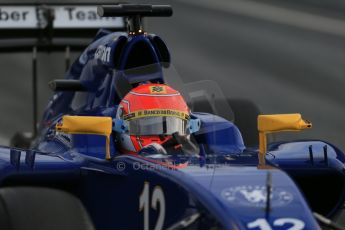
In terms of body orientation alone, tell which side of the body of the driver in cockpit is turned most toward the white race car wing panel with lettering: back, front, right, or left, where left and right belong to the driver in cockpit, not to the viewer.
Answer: back

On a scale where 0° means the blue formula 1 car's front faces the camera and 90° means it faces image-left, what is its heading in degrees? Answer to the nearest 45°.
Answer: approximately 315°

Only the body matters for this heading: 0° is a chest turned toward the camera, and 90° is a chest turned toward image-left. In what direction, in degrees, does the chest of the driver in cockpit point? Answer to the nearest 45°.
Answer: approximately 0°

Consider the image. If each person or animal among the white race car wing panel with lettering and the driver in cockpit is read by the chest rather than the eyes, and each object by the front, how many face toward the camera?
2
